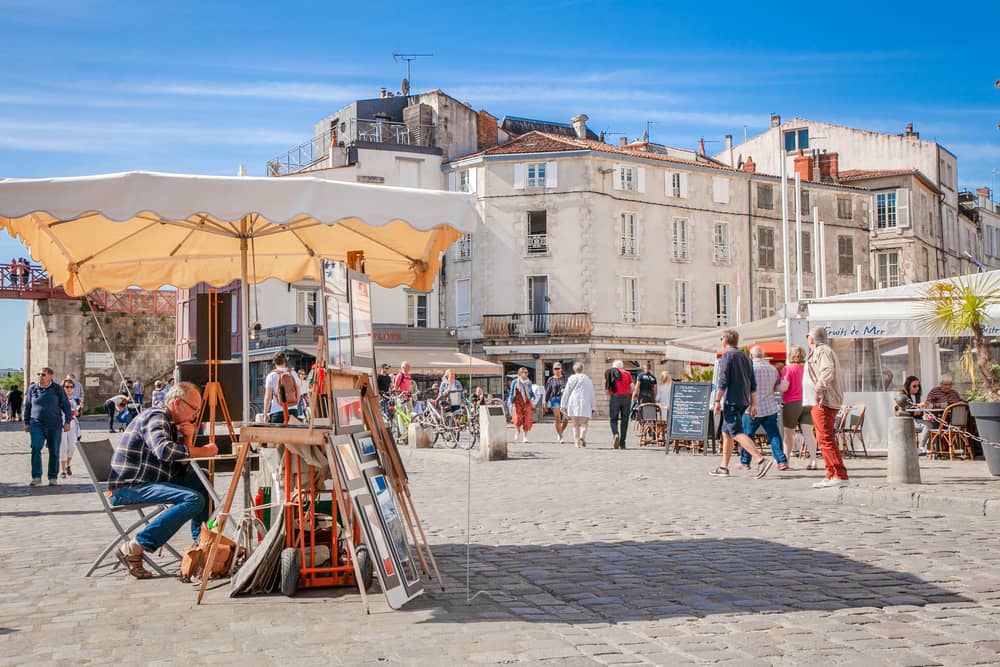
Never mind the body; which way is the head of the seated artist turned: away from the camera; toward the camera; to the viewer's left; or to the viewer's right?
to the viewer's right

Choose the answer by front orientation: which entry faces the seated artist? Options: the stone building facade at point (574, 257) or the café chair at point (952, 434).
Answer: the stone building facade

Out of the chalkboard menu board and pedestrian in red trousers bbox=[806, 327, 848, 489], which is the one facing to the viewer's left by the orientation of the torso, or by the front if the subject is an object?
the pedestrian in red trousers

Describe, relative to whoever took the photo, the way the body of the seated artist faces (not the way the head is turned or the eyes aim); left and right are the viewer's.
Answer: facing to the right of the viewer

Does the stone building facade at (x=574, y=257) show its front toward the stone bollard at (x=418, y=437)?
yes

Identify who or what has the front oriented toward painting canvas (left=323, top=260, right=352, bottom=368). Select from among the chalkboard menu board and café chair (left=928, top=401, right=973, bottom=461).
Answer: the chalkboard menu board

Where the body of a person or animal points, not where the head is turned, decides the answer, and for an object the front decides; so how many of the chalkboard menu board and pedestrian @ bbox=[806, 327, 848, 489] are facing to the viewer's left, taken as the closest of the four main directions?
1

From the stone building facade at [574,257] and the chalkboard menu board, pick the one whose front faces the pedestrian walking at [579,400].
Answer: the stone building facade

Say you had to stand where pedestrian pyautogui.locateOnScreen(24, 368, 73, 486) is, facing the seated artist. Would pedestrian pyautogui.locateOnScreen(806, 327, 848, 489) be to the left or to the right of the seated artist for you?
left

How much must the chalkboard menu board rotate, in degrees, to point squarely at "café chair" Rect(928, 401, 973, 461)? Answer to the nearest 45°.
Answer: approximately 45° to its left
